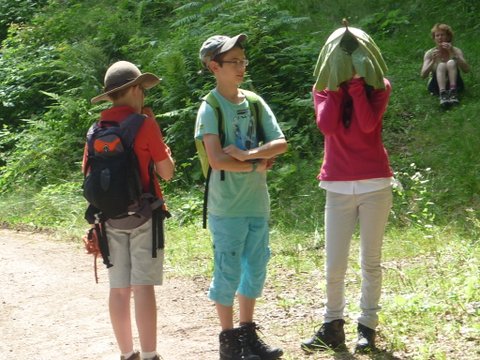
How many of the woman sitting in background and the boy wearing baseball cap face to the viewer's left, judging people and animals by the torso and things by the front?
0

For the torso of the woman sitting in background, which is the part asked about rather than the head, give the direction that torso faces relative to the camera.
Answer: toward the camera

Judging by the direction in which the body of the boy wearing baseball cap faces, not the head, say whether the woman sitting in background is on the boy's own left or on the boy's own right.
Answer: on the boy's own left

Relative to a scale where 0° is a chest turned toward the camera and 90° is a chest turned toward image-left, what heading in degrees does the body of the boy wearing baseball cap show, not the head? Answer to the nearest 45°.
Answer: approximately 315°

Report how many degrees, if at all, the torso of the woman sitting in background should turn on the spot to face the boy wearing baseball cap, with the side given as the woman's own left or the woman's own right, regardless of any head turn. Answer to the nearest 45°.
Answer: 0° — they already face them
